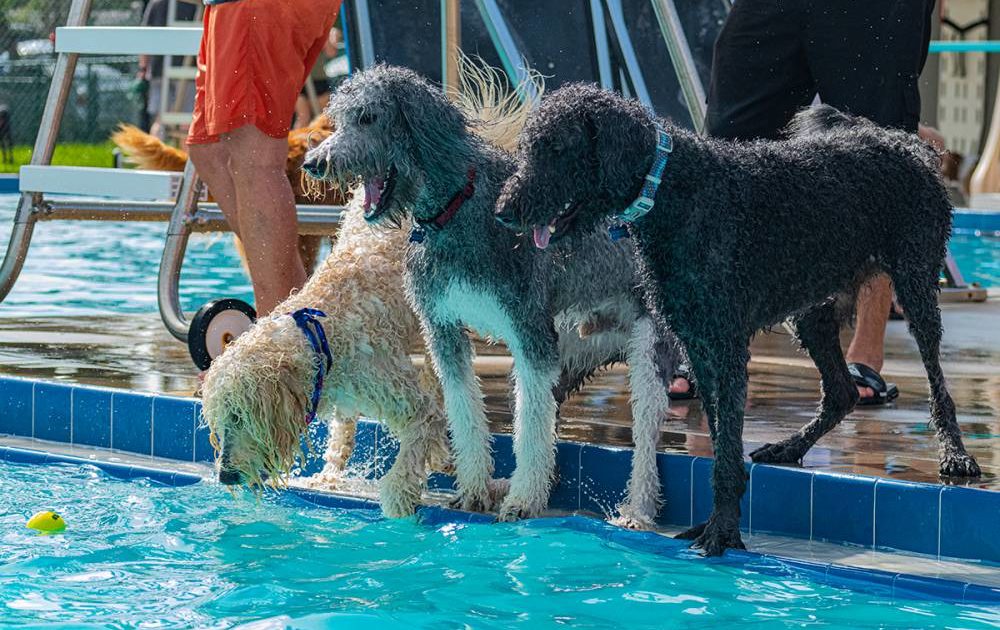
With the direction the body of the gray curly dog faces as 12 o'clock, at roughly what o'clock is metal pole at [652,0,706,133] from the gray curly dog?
The metal pole is roughly at 5 o'clock from the gray curly dog.

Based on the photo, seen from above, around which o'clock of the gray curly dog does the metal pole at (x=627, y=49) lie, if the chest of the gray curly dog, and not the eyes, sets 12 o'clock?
The metal pole is roughly at 5 o'clock from the gray curly dog.

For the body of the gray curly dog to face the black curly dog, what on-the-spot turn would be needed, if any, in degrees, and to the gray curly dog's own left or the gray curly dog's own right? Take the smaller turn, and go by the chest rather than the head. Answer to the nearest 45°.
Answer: approximately 135° to the gray curly dog's own left

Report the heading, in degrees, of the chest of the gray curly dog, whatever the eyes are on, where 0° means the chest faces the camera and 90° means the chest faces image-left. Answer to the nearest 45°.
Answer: approximately 45°

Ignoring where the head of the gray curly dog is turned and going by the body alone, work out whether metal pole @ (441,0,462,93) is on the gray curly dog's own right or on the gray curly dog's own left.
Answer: on the gray curly dog's own right

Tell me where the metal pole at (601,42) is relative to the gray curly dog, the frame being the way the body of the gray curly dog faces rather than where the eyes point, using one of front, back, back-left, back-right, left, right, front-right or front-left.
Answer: back-right
